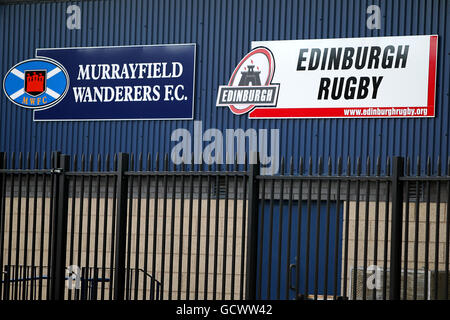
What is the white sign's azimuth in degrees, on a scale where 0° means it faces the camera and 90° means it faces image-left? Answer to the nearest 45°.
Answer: approximately 0°
